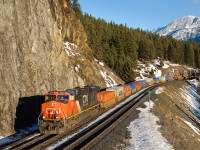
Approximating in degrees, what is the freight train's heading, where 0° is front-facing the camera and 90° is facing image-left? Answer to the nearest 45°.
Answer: approximately 45°
